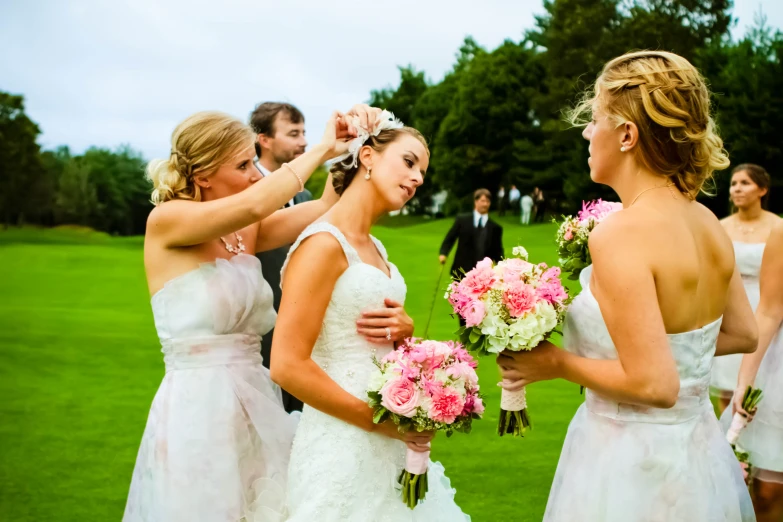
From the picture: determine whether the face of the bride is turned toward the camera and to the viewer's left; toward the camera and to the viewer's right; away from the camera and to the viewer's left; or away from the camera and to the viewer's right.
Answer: toward the camera and to the viewer's right

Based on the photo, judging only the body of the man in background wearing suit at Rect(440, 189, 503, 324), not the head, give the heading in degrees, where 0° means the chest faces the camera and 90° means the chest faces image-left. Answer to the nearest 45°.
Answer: approximately 0°

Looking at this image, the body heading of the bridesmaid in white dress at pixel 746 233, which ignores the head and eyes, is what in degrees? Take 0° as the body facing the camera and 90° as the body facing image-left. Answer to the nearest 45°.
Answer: approximately 45°

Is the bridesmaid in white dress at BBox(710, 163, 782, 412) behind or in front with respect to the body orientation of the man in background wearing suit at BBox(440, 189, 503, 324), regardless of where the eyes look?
in front

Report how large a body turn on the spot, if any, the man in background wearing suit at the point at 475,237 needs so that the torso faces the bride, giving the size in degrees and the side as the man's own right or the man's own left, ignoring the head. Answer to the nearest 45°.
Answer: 0° — they already face them

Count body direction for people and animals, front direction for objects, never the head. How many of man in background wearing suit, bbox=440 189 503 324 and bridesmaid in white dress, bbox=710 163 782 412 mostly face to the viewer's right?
0

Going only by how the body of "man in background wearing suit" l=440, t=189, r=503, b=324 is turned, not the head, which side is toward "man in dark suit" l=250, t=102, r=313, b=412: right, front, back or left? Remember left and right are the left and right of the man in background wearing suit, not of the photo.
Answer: front
